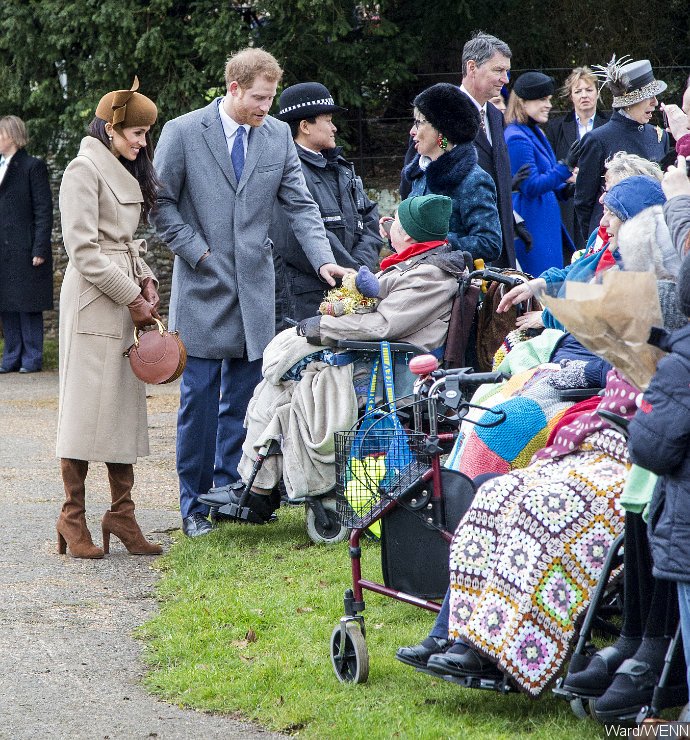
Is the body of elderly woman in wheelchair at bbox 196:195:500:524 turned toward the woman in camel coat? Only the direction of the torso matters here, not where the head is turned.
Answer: yes

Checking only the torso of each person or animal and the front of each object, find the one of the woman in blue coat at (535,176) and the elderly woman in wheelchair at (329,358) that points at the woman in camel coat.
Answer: the elderly woman in wheelchair

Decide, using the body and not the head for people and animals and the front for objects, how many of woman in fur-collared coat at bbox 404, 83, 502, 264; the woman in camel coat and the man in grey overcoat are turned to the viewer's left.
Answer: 1

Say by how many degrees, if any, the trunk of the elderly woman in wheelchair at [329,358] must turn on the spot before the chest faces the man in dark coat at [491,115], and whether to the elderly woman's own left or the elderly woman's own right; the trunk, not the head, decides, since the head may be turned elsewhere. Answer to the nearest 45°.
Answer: approximately 135° to the elderly woman's own right

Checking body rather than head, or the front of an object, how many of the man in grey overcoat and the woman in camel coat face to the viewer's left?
0

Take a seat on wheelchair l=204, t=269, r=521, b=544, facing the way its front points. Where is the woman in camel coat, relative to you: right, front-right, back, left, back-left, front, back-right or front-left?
front

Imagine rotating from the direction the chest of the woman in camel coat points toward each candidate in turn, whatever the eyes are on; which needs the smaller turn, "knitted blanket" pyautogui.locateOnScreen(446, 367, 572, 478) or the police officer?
the knitted blanket

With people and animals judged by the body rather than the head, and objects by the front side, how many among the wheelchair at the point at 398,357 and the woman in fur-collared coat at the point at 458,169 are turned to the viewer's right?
0

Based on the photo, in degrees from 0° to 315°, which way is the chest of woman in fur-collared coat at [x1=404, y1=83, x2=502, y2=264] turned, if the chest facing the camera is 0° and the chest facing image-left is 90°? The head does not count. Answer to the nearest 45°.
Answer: approximately 90°

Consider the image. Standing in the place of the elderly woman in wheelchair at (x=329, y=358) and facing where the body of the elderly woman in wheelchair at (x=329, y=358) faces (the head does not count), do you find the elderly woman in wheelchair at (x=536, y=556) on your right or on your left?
on your left

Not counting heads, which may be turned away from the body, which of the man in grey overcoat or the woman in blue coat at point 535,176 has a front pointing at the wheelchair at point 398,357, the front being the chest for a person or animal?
the man in grey overcoat

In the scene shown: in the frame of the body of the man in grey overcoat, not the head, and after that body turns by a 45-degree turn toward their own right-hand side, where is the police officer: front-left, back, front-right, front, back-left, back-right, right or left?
back-left

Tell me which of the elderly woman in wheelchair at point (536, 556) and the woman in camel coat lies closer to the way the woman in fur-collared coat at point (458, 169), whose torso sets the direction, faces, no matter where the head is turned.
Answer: the woman in camel coat

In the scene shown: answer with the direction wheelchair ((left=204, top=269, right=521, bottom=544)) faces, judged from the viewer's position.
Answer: facing to the left of the viewer

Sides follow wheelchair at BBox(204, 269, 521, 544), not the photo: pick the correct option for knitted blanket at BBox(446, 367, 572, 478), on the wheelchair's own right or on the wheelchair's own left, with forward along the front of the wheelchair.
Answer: on the wheelchair's own left

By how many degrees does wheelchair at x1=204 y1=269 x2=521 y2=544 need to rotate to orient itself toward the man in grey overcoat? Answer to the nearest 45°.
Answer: approximately 45° to its right
